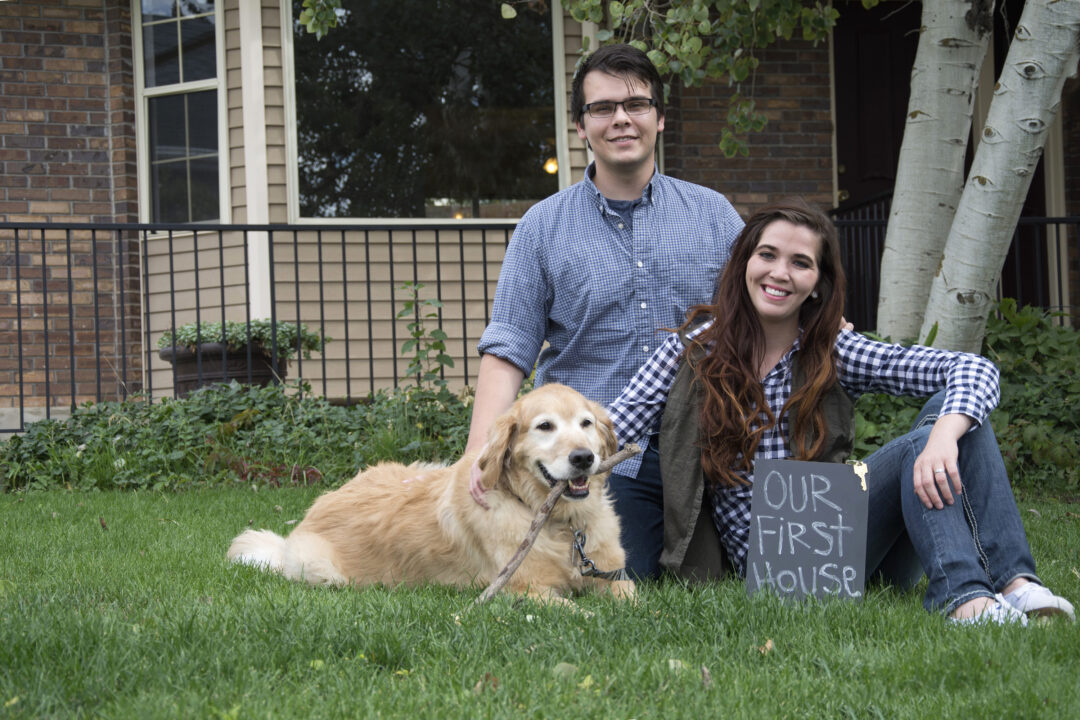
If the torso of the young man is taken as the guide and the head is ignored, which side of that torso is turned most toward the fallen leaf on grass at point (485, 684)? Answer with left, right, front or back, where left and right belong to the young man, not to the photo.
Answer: front

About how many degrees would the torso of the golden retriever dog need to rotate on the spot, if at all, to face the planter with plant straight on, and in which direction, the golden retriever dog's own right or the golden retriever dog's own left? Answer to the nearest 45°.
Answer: approximately 135° to the golden retriever dog's own left

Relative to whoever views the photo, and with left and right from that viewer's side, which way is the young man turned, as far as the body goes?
facing the viewer

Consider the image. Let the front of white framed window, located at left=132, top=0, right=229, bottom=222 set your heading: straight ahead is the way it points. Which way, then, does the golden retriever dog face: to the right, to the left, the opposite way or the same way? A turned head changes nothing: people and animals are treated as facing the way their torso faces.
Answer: to the left

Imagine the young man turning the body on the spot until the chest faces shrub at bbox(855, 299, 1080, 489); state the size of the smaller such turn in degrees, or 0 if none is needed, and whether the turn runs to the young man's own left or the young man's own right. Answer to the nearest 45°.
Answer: approximately 135° to the young man's own left

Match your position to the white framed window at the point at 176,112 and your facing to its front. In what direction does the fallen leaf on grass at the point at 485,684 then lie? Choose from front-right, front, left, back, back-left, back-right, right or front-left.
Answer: front-left

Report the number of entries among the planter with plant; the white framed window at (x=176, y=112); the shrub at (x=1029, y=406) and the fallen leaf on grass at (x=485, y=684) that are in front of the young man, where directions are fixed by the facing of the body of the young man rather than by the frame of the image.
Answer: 1

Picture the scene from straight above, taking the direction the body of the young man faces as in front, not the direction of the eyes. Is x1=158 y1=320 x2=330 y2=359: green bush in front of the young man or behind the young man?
behind

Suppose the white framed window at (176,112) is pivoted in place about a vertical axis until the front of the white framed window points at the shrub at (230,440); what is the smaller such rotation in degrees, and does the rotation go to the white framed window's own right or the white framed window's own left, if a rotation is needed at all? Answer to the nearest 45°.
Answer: approximately 45° to the white framed window's own left

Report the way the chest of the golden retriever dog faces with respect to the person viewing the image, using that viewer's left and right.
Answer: facing the viewer and to the right of the viewer

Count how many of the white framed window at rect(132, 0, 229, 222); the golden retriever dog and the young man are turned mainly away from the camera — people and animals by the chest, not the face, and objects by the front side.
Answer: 0

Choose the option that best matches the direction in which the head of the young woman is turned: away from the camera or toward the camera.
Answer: toward the camera

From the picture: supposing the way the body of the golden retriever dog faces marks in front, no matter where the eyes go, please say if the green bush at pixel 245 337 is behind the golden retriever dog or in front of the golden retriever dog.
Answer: behind
